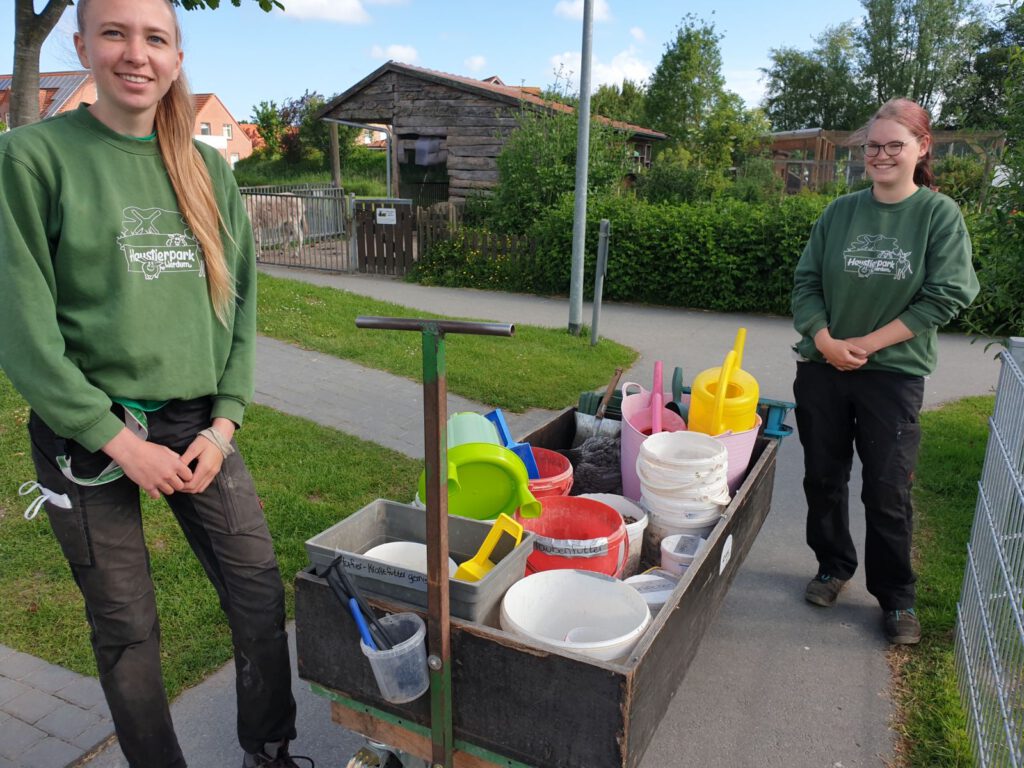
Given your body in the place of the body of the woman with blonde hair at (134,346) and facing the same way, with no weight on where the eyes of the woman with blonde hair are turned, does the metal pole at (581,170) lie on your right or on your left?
on your left

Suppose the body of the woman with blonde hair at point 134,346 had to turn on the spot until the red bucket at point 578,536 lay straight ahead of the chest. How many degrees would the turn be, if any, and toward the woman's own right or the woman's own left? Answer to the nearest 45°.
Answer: approximately 45° to the woman's own left

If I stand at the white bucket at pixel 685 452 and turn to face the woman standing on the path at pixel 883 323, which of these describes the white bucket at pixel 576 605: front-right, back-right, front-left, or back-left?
back-right

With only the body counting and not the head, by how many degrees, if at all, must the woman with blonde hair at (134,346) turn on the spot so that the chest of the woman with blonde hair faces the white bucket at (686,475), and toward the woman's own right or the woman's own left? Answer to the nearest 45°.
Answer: approximately 45° to the woman's own left

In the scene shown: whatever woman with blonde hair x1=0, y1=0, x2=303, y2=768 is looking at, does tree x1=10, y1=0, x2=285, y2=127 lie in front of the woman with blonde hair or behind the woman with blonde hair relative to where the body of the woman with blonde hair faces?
behind

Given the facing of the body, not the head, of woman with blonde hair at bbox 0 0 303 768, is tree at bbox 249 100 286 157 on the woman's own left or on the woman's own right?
on the woman's own left

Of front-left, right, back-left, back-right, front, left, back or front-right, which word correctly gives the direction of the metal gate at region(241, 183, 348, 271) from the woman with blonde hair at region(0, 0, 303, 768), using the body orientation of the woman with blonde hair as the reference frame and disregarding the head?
back-left

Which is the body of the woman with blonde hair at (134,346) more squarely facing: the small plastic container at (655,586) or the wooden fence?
the small plastic container

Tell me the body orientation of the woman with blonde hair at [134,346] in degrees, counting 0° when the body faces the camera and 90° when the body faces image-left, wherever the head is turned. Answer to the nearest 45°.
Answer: approximately 315°

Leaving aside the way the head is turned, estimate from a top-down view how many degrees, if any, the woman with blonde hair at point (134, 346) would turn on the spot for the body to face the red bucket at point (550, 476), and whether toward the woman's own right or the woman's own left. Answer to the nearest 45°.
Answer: approximately 45° to the woman's own left

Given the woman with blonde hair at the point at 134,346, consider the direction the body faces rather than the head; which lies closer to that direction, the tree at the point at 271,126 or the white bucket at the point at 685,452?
the white bucket

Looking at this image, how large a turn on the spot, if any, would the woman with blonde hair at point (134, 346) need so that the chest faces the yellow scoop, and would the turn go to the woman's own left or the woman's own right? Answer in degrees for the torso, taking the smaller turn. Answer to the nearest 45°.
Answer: approximately 45° to the woman's own left
